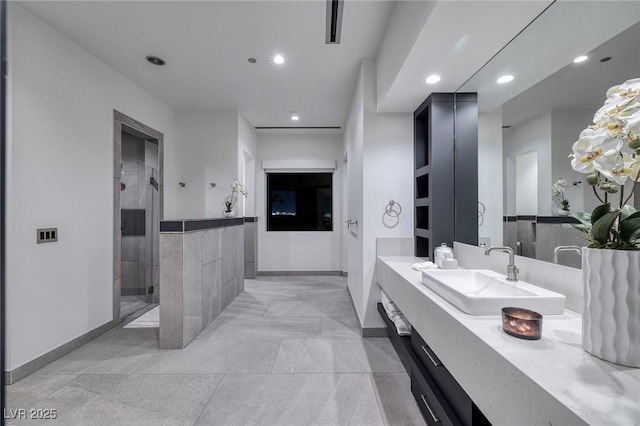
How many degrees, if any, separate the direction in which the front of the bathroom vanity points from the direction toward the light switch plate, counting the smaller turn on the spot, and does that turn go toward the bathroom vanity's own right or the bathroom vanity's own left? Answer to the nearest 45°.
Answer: approximately 45° to the bathroom vanity's own right

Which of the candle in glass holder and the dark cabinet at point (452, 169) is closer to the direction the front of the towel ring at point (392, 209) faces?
the candle in glass holder

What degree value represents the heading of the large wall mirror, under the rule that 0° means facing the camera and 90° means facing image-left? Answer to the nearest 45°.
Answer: approximately 45°

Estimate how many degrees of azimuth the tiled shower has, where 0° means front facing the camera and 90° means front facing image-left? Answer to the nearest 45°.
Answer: approximately 315°

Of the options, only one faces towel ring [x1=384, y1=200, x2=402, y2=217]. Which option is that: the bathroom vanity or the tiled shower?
the tiled shower

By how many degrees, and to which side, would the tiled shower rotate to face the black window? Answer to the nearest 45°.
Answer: approximately 45° to its left

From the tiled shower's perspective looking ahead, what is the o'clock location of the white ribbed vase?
The white ribbed vase is roughly at 1 o'clock from the tiled shower.
